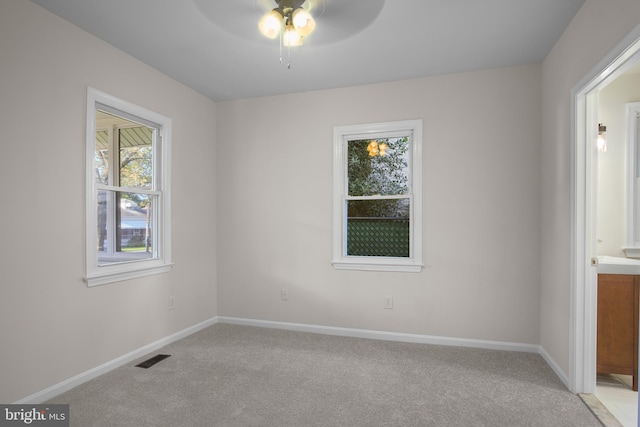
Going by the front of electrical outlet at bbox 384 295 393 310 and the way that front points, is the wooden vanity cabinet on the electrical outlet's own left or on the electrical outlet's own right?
on the electrical outlet's own left

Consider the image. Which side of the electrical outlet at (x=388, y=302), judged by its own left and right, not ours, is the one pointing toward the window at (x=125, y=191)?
right

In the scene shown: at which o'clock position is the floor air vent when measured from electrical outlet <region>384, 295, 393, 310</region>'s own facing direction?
The floor air vent is roughly at 2 o'clock from the electrical outlet.

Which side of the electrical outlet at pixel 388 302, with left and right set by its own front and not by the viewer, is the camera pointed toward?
front

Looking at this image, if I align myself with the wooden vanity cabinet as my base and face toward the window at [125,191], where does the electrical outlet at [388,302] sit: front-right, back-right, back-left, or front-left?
front-right

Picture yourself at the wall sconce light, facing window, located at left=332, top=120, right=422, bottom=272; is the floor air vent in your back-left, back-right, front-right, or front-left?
front-left

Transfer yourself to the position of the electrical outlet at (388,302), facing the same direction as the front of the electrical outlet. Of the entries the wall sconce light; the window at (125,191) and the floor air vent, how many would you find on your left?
1

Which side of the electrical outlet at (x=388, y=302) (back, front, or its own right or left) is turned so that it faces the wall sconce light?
left
